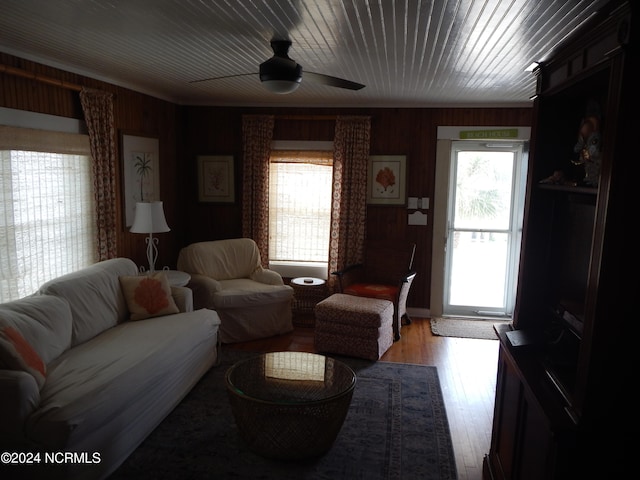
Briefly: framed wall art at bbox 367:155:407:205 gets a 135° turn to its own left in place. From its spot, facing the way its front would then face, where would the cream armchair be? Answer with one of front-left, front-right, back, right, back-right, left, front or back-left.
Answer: back

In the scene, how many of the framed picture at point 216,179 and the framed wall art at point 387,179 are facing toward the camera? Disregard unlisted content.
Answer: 2

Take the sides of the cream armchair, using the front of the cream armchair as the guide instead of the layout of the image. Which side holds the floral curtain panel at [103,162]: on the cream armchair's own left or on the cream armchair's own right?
on the cream armchair's own right

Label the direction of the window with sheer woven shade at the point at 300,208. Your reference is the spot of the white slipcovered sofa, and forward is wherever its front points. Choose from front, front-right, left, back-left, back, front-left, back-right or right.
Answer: left

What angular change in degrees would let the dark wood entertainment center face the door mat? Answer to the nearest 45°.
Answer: approximately 135° to its right

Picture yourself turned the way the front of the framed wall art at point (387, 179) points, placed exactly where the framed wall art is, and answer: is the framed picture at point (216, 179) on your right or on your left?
on your right

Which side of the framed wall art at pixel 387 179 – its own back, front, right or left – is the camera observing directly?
front

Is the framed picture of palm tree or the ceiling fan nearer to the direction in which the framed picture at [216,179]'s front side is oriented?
the ceiling fan

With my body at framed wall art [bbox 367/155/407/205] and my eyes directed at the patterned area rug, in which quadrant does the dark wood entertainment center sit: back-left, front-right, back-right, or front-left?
front-left

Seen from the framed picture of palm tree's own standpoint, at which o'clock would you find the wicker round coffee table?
The wicker round coffee table is roughly at 1 o'clock from the framed picture of palm tree.

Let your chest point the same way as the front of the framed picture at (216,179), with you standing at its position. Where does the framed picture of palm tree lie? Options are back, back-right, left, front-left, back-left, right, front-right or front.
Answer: front-right

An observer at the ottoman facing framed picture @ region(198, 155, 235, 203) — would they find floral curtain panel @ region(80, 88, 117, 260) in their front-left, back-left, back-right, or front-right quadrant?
front-left

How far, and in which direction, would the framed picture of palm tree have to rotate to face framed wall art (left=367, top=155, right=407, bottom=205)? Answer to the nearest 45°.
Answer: approximately 45° to its left

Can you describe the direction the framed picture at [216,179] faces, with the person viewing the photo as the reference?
facing the viewer

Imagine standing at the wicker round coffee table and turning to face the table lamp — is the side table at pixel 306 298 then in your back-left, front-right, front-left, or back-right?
front-right

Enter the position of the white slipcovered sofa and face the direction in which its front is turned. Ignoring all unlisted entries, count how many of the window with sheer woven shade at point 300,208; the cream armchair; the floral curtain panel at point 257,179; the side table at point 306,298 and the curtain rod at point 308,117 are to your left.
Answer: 5

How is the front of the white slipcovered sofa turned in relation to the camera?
facing the viewer and to the right of the viewer
